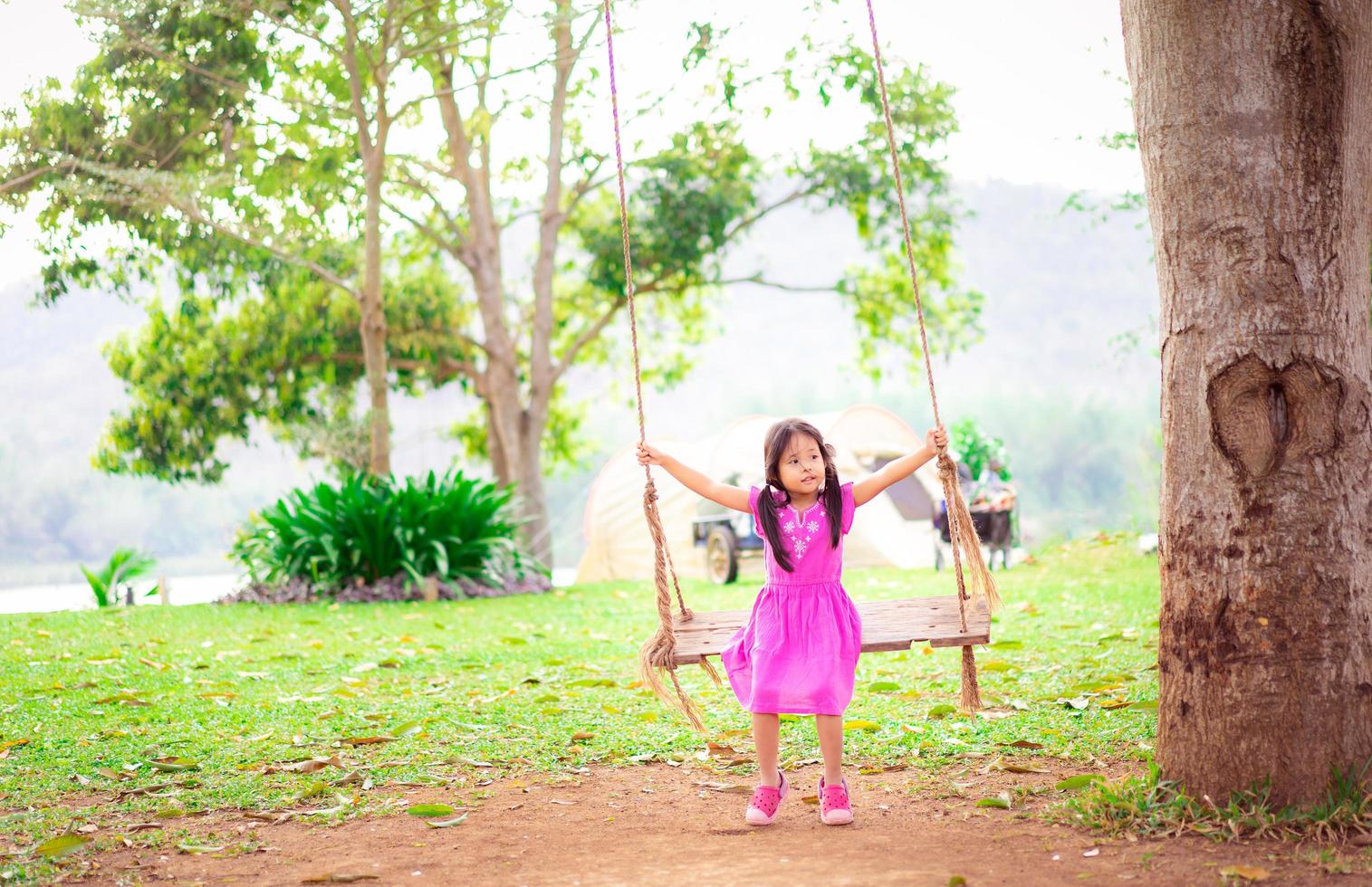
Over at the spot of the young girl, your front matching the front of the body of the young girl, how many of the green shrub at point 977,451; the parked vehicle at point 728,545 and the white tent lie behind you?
3

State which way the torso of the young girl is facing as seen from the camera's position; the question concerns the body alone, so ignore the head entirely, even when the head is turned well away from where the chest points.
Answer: toward the camera

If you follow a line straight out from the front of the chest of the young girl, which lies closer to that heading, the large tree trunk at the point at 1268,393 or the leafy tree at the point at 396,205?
the large tree trunk

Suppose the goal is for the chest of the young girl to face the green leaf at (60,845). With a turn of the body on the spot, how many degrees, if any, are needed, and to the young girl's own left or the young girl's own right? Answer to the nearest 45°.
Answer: approximately 90° to the young girl's own right

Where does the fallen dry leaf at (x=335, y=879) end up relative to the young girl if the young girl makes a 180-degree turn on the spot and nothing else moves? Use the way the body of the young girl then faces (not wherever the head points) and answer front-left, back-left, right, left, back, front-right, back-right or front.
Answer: back-left

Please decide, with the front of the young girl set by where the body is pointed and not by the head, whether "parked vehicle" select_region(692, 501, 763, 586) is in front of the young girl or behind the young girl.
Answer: behind

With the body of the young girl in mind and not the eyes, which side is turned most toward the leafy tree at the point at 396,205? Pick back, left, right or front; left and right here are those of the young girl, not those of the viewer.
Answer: back

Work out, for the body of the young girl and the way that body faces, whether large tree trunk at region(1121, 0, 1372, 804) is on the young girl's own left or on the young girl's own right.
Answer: on the young girl's own left

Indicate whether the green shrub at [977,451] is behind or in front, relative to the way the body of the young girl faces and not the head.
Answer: behind
